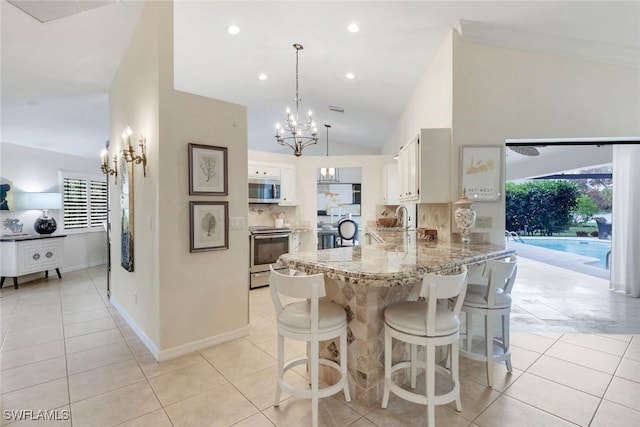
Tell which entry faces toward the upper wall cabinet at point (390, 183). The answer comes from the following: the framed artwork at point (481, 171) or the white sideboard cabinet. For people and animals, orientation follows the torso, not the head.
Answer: the white sideboard cabinet

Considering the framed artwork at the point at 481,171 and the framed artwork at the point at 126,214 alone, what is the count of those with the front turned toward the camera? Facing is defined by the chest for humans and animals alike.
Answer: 1

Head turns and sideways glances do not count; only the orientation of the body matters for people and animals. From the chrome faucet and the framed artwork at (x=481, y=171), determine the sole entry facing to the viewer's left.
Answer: the chrome faucet

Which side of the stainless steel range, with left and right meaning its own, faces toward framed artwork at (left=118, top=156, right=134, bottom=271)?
right

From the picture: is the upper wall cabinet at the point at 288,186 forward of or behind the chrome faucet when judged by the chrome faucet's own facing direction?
forward

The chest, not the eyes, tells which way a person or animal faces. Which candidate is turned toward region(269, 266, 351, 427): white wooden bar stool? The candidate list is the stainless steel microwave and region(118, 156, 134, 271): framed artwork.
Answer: the stainless steel microwave

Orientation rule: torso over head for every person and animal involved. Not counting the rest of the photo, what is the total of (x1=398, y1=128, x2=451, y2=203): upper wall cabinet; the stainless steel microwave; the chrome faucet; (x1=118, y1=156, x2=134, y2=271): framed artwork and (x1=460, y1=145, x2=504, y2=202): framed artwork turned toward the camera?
2

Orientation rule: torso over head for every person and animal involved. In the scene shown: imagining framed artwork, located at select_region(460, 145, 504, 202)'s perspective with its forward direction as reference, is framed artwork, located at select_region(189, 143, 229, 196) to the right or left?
on its right

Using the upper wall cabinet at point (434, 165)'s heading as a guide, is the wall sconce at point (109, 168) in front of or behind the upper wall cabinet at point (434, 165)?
in front
